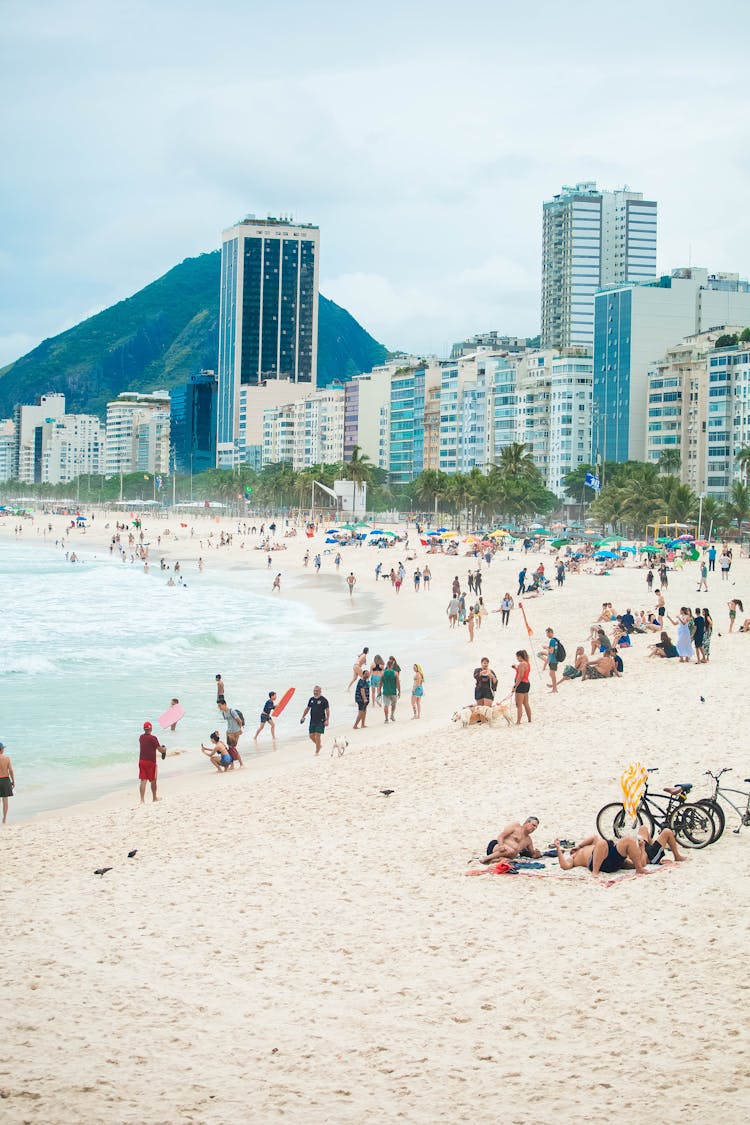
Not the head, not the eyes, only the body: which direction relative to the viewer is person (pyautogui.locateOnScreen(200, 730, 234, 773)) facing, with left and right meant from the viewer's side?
facing to the left of the viewer

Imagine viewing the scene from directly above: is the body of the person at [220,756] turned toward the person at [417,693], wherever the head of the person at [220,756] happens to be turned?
no

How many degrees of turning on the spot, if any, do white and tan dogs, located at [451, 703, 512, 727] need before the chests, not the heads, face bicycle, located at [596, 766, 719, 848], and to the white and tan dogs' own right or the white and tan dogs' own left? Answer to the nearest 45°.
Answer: approximately 90° to the white and tan dogs' own left

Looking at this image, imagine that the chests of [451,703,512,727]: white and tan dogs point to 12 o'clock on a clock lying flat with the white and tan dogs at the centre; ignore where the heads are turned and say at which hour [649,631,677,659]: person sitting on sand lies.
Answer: The person sitting on sand is roughly at 4 o'clock from the white and tan dogs.

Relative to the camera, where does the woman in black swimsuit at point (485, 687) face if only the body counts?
toward the camera

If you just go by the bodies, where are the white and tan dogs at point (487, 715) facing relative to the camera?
to the viewer's left

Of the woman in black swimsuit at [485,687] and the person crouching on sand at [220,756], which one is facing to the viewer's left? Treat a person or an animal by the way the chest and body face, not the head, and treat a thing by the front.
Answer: the person crouching on sand

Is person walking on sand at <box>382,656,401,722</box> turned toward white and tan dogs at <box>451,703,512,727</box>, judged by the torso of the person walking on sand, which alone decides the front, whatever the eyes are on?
no

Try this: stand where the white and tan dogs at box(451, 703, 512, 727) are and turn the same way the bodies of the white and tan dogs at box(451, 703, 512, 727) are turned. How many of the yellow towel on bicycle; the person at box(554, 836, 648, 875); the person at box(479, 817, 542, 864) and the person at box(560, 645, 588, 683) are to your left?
3

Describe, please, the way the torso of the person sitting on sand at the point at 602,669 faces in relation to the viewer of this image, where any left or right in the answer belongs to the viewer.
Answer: facing to the left of the viewer
